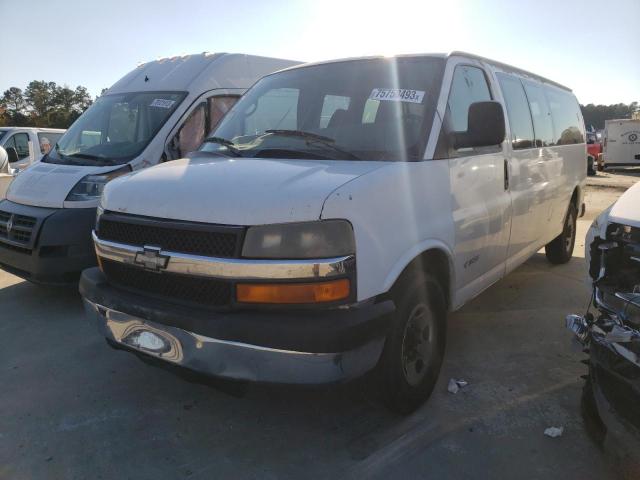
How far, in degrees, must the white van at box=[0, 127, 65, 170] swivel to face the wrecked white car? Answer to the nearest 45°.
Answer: approximately 45° to its left

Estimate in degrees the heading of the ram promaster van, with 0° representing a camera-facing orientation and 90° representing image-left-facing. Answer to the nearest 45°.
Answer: approximately 45°

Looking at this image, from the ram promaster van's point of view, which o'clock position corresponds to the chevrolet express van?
The chevrolet express van is roughly at 10 o'clock from the ram promaster van.

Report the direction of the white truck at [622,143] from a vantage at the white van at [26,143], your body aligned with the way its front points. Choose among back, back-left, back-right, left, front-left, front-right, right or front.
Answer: back-left

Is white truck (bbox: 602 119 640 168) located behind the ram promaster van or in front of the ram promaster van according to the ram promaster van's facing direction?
behind

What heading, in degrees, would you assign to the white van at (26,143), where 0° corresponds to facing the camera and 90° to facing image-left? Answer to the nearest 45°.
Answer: approximately 45°

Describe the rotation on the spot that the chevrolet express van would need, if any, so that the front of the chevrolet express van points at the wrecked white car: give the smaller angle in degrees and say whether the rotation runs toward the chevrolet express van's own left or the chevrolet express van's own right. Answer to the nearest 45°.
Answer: approximately 135° to the chevrolet express van's own left

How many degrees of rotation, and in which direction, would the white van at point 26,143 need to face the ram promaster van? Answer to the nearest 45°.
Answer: approximately 45° to its left

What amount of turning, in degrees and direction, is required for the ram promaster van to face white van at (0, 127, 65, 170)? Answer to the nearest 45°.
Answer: approximately 135° to its right

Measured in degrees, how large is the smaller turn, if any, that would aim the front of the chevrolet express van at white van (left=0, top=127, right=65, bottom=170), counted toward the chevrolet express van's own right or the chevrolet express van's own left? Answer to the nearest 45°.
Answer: approximately 90° to the chevrolet express van's own right

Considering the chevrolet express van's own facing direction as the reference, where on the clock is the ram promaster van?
The ram promaster van is roughly at 3 o'clock from the chevrolet express van.
